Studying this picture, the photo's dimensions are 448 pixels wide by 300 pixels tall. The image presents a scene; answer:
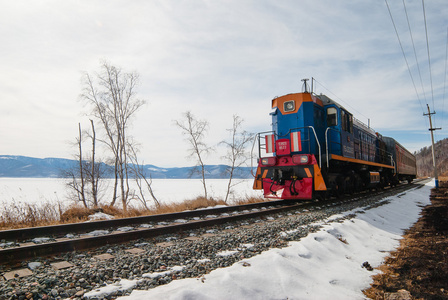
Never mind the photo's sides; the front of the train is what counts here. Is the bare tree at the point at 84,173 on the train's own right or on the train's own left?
on the train's own right

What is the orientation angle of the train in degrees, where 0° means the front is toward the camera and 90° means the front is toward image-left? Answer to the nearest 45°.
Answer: approximately 45°

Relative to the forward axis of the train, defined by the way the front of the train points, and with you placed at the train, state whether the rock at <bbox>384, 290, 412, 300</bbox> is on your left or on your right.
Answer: on your left
